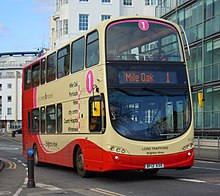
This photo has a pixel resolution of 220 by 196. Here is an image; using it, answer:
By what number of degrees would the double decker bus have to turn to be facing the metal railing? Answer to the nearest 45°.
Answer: approximately 135° to its left

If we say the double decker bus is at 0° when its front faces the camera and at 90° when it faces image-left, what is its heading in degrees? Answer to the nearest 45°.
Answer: approximately 315°
